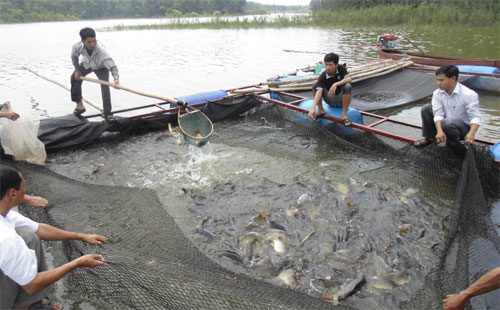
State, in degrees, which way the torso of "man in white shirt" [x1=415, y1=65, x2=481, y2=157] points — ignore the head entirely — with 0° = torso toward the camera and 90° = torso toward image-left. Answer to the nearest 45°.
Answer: approximately 45°

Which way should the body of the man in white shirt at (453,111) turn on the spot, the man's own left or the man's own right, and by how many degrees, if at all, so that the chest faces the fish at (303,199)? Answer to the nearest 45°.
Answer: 0° — they already face it

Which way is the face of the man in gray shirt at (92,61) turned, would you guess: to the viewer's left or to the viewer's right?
to the viewer's right

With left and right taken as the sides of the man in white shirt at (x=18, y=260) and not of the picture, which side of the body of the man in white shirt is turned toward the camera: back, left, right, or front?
right

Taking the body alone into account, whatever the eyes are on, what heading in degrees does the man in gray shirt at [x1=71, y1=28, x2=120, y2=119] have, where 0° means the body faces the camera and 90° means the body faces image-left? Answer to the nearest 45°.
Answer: approximately 315°

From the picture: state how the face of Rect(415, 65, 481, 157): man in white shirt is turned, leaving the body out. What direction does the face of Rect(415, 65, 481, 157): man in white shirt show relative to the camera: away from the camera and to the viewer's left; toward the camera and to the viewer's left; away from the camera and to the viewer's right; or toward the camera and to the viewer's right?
toward the camera and to the viewer's left
